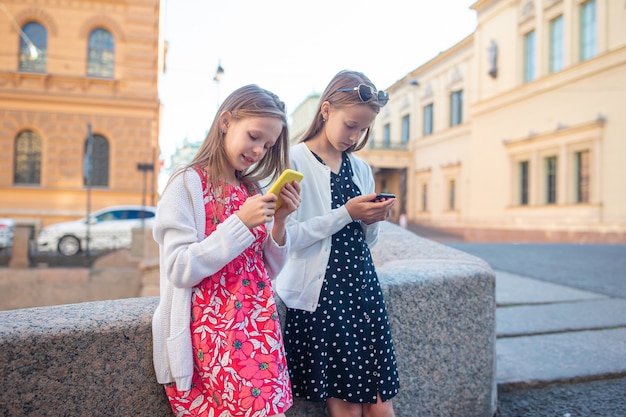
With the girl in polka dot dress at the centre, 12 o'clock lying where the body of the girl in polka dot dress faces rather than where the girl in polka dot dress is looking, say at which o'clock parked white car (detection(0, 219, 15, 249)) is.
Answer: The parked white car is roughly at 6 o'clock from the girl in polka dot dress.

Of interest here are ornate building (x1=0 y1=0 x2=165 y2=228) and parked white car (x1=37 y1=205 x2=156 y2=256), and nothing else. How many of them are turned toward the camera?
1

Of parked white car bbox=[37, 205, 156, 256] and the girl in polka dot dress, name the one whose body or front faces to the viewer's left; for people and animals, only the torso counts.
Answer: the parked white car

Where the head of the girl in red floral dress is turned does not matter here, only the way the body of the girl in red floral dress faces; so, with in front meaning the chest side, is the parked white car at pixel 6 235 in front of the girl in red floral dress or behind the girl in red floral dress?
behind

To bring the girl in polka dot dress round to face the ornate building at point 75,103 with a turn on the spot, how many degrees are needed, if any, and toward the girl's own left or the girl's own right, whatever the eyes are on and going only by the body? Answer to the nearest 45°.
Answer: approximately 180°

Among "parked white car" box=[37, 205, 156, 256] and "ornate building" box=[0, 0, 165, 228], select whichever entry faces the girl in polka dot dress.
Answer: the ornate building

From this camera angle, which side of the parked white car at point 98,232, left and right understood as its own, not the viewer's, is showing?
left

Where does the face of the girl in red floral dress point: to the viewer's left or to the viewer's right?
to the viewer's right

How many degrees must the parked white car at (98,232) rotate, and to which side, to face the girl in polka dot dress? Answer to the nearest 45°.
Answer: approximately 90° to its left

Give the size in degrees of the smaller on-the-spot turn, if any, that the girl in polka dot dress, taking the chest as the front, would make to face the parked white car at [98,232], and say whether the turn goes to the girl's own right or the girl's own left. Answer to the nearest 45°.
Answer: approximately 180°

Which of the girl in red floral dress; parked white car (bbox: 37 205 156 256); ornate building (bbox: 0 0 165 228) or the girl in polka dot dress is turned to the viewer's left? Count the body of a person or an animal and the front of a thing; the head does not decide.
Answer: the parked white car
